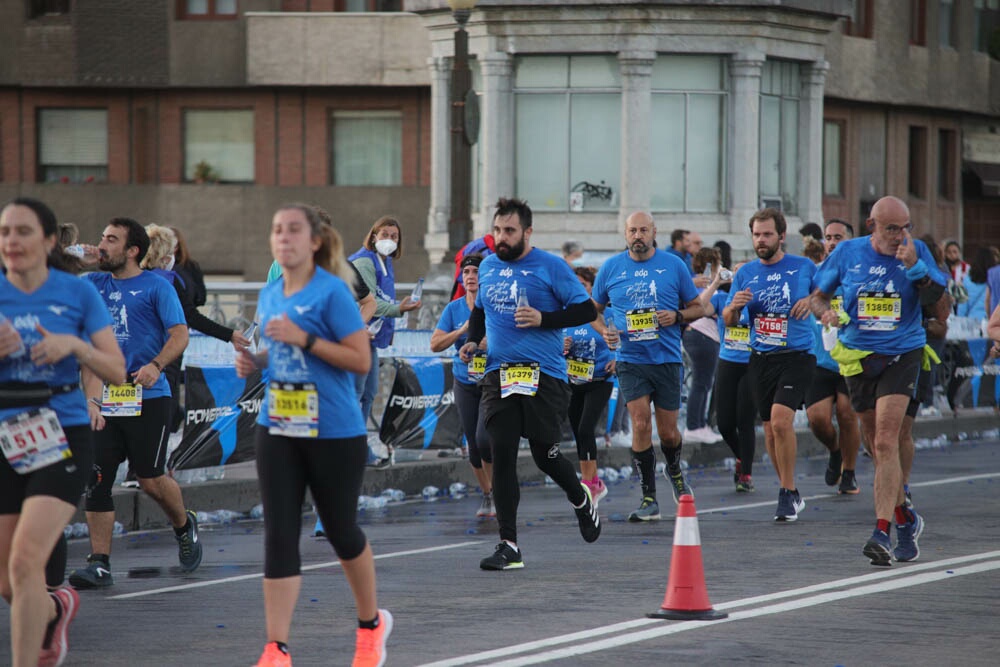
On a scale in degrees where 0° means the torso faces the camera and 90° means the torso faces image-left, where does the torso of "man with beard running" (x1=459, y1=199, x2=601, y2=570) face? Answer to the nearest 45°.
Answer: approximately 45°

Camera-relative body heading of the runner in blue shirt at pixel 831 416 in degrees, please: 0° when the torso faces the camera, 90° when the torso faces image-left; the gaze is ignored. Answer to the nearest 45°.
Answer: approximately 45°

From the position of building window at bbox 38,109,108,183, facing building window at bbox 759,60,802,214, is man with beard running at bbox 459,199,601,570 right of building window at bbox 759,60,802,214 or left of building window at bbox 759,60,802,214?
right

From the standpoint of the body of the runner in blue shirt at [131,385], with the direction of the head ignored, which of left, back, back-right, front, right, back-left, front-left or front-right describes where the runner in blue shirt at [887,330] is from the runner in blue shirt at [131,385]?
back-left

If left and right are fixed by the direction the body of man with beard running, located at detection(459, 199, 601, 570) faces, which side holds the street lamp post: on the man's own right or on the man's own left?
on the man's own right

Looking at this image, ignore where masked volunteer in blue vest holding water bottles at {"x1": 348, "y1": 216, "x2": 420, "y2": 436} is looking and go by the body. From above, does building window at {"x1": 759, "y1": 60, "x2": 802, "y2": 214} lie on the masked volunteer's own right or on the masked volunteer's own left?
on the masked volunteer's own left
